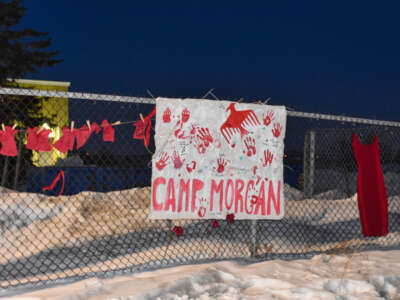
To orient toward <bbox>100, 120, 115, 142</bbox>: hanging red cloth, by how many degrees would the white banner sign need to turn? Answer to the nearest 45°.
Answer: approximately 90° to its right

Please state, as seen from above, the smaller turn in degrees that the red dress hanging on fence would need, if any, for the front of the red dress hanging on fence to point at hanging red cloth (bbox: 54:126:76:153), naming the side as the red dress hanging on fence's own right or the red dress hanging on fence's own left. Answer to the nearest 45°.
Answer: approximately 45° to the red dress hanging on fence's own right

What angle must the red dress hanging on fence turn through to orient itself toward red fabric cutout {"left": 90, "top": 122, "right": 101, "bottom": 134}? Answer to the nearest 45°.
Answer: approximately 45° to its right

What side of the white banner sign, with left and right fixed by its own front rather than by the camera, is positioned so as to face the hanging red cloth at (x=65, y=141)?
right

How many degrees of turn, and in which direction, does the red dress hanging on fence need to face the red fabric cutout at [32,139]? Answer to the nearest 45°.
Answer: approximately 45° to its right

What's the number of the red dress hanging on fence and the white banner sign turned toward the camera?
2

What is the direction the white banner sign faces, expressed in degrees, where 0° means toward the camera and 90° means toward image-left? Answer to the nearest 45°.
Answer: approximately 0°

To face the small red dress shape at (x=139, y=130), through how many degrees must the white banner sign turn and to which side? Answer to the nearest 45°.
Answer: approximately 90° to its right

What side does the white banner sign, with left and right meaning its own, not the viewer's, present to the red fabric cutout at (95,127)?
right

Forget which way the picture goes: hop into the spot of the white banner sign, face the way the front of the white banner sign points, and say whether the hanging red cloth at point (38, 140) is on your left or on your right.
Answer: on your right
